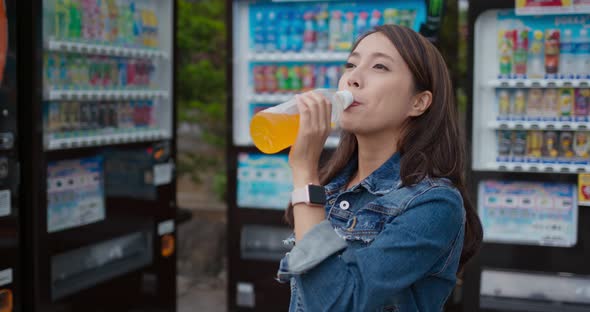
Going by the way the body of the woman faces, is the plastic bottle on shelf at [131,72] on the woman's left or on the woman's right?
on the woman's right

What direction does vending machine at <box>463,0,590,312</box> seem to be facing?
toward the camera

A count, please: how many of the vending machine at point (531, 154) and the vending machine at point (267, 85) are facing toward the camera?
2

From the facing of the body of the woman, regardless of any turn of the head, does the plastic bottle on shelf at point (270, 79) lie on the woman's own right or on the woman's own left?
on the woman's own right

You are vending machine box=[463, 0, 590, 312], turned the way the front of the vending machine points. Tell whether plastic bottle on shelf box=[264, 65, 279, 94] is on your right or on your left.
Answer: on your right

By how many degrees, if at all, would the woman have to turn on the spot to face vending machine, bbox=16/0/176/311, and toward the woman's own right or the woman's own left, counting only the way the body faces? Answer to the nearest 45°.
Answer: approximately 90° to the woman's own right

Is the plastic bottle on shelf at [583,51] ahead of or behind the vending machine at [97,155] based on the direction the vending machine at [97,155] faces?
ahead

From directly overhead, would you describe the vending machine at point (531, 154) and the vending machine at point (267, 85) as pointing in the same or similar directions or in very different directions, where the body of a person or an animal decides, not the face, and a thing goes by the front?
same or similar directions

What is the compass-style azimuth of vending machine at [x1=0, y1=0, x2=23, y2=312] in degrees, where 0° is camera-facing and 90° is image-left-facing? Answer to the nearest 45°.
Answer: approximately 315°

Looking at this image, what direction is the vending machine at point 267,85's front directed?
toward the camera

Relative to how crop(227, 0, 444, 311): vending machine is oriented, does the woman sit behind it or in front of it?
in front
